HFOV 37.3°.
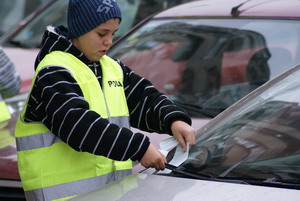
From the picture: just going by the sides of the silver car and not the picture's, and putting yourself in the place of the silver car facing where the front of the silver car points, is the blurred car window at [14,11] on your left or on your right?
on your right

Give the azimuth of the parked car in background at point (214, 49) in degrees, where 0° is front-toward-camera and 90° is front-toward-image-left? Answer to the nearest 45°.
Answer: approximately 45°

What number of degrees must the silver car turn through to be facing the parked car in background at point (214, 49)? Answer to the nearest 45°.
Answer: approximately 135° to its right

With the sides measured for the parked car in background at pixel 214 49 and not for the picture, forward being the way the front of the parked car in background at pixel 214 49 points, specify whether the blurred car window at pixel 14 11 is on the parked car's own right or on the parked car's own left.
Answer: on the parked car's own right

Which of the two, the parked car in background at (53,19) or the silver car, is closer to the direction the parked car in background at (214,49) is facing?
the silver car

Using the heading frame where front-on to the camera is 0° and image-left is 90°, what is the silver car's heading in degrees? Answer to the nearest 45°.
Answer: approximately 45°

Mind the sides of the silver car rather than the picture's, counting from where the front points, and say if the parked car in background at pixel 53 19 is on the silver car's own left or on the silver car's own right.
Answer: on the silver car's own right

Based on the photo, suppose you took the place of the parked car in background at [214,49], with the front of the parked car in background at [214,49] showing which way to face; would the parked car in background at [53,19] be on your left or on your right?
on your right

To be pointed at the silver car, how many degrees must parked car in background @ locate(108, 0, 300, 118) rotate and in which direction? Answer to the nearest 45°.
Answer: approximately 45° to its left
